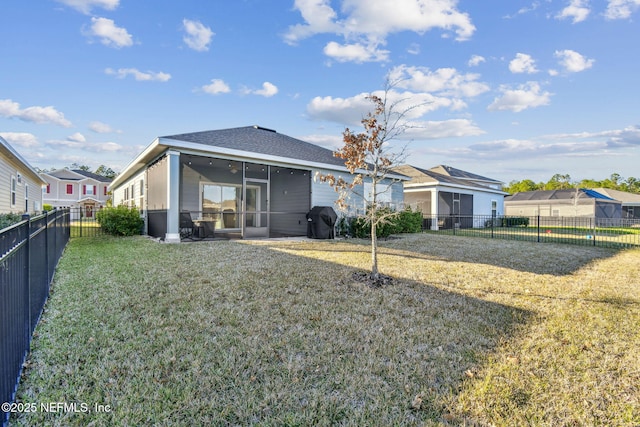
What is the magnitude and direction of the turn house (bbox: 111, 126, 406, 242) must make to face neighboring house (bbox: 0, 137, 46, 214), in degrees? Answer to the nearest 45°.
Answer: approximately 45° to its left

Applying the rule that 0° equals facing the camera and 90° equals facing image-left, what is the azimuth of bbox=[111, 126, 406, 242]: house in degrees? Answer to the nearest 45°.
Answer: approximately 135°

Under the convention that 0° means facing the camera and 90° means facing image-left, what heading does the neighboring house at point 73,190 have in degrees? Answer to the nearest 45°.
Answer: approximately 0°

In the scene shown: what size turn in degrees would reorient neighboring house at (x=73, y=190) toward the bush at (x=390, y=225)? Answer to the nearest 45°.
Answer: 0° — it already faces it

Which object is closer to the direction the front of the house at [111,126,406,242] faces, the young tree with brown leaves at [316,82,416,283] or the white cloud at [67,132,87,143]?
the white cloud

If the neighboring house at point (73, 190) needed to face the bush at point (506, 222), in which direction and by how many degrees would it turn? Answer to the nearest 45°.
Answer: approximately 45° to its left

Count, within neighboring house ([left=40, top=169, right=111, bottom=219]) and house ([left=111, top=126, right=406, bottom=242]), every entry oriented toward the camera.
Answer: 1
